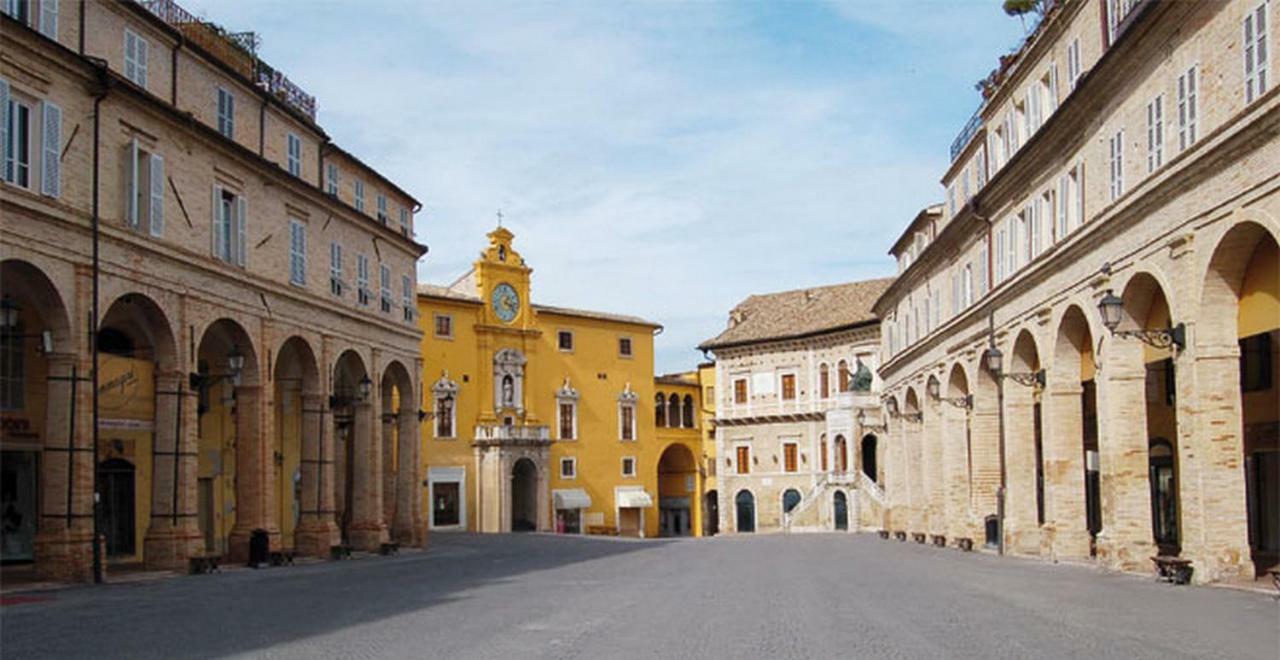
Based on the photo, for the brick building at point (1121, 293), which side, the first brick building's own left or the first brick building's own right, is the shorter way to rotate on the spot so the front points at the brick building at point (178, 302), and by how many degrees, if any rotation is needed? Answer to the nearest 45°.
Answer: approximately 45° to the first brick building's own right

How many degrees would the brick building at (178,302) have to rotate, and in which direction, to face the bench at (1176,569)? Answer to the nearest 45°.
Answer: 0° — it already faces it

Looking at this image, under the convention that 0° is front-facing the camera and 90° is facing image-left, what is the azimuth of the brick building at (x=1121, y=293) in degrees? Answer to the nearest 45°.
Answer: approximately 45°

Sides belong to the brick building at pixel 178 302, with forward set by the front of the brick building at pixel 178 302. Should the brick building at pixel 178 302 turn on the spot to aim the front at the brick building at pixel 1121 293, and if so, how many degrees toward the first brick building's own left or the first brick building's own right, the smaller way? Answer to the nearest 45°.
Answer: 0° — it already faces it
